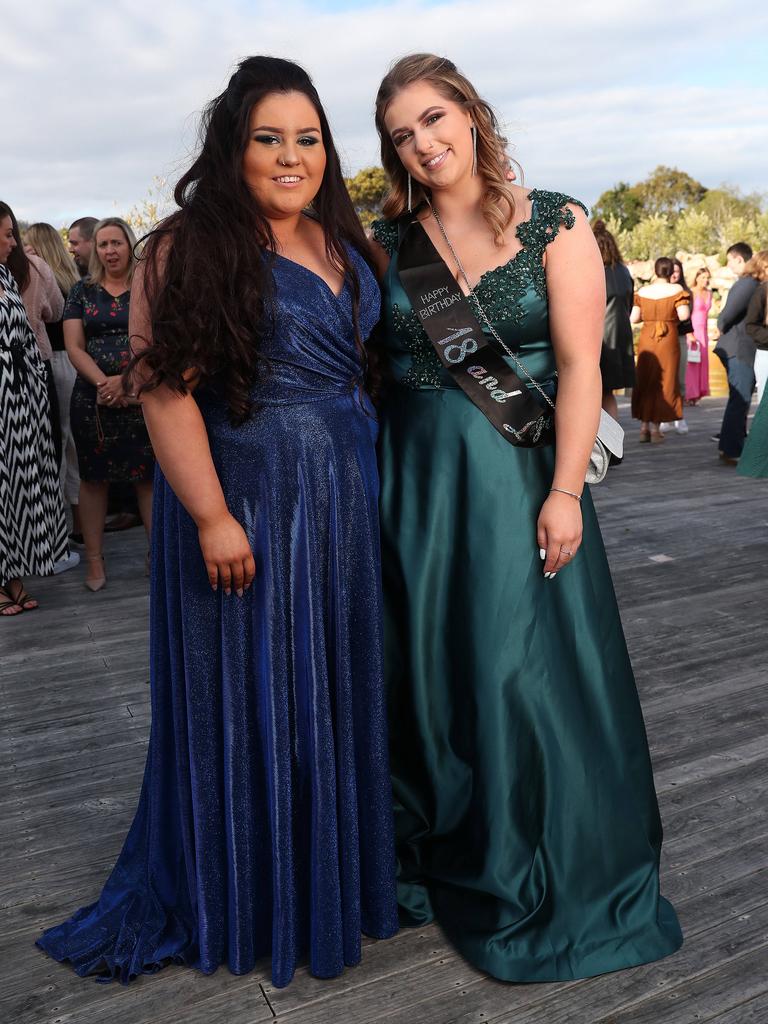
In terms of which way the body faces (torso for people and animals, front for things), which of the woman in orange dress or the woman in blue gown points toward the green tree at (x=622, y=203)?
the woman in orange dress

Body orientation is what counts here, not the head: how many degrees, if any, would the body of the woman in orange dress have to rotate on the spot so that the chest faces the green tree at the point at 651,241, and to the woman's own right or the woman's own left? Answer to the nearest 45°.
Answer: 0° — they already face it

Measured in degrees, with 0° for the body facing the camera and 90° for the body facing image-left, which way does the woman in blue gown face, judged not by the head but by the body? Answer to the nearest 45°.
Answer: approximately 315°

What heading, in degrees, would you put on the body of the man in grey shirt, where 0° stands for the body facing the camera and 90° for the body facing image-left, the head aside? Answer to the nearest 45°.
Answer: approximately 90°

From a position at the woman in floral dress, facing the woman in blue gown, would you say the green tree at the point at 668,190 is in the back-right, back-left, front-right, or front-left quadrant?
back-left

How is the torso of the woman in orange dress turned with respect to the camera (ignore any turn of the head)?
away from the camera
